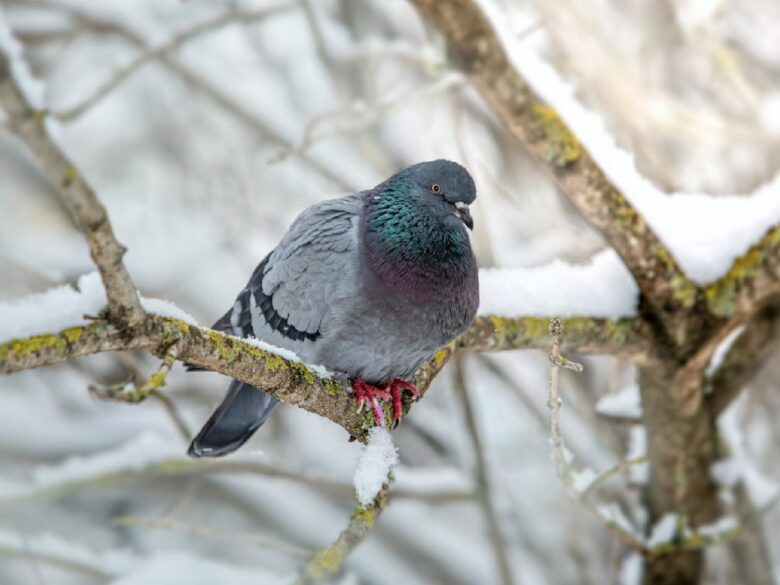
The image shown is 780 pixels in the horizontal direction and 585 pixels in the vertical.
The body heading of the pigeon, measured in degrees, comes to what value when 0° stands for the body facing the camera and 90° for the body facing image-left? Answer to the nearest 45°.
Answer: approximately 315°
